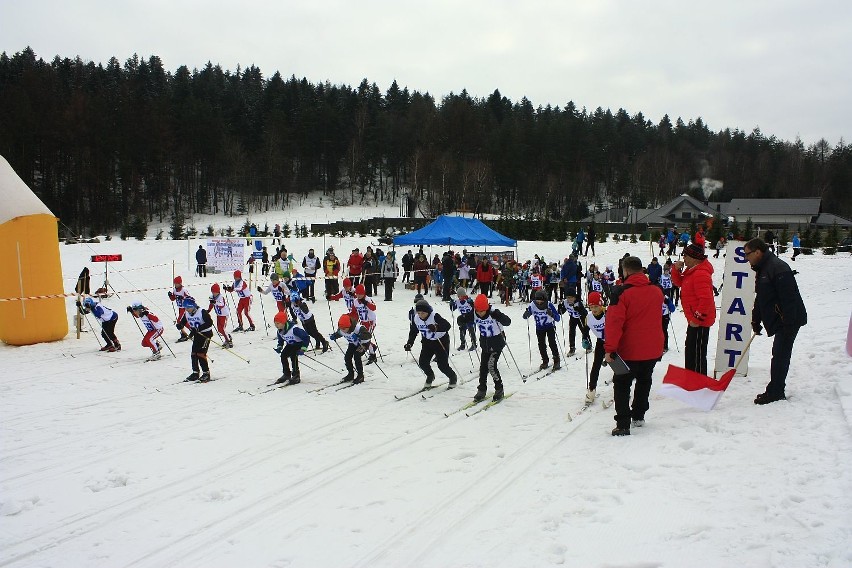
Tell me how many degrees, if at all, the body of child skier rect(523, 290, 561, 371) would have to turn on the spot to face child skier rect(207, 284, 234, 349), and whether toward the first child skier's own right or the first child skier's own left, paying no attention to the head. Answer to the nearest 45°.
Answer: approximately 90° to the first child skier's own right

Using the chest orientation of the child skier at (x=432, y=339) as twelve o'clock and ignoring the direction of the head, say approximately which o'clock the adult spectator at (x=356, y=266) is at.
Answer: The adult spectator is roughly at 4 o'clock from the child skier.

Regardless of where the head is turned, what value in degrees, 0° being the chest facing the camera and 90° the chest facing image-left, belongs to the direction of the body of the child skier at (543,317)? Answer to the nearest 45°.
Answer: approximately 0°

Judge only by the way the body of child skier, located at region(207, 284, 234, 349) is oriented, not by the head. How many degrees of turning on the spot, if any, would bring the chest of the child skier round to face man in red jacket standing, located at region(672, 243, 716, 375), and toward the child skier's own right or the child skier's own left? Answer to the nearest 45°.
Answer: approximately 90° to the child skier's own left

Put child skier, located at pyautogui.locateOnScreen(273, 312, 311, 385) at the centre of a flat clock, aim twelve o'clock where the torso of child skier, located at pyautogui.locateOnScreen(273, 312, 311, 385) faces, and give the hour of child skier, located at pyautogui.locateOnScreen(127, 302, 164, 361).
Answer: child skier, located at pyautogui.locateOnScreen(127, 302, 164, 361) is roughly at 3 o'clock from child skier, located at pyautogui.locateOnScreen(273, 312, 311, 385).

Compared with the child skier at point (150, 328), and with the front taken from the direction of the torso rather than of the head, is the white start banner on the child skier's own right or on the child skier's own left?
on the child skier's own left

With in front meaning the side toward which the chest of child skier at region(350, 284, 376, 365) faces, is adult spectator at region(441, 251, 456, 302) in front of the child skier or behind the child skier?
behind

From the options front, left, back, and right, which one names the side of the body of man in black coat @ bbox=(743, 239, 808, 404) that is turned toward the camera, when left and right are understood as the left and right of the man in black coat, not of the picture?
left

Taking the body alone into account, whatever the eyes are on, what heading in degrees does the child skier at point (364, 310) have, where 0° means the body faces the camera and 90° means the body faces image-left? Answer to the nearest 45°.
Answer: approximately 45°
